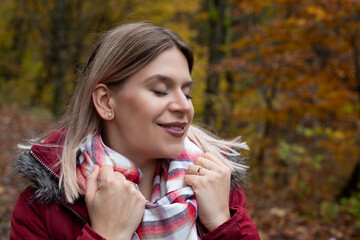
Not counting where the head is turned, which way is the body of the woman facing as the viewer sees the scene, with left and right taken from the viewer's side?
facing the viewer and to the right of the viewer

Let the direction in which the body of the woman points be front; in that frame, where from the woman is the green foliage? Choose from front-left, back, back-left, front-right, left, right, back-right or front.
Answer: left

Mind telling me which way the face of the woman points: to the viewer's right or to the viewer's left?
to the viewer's right
